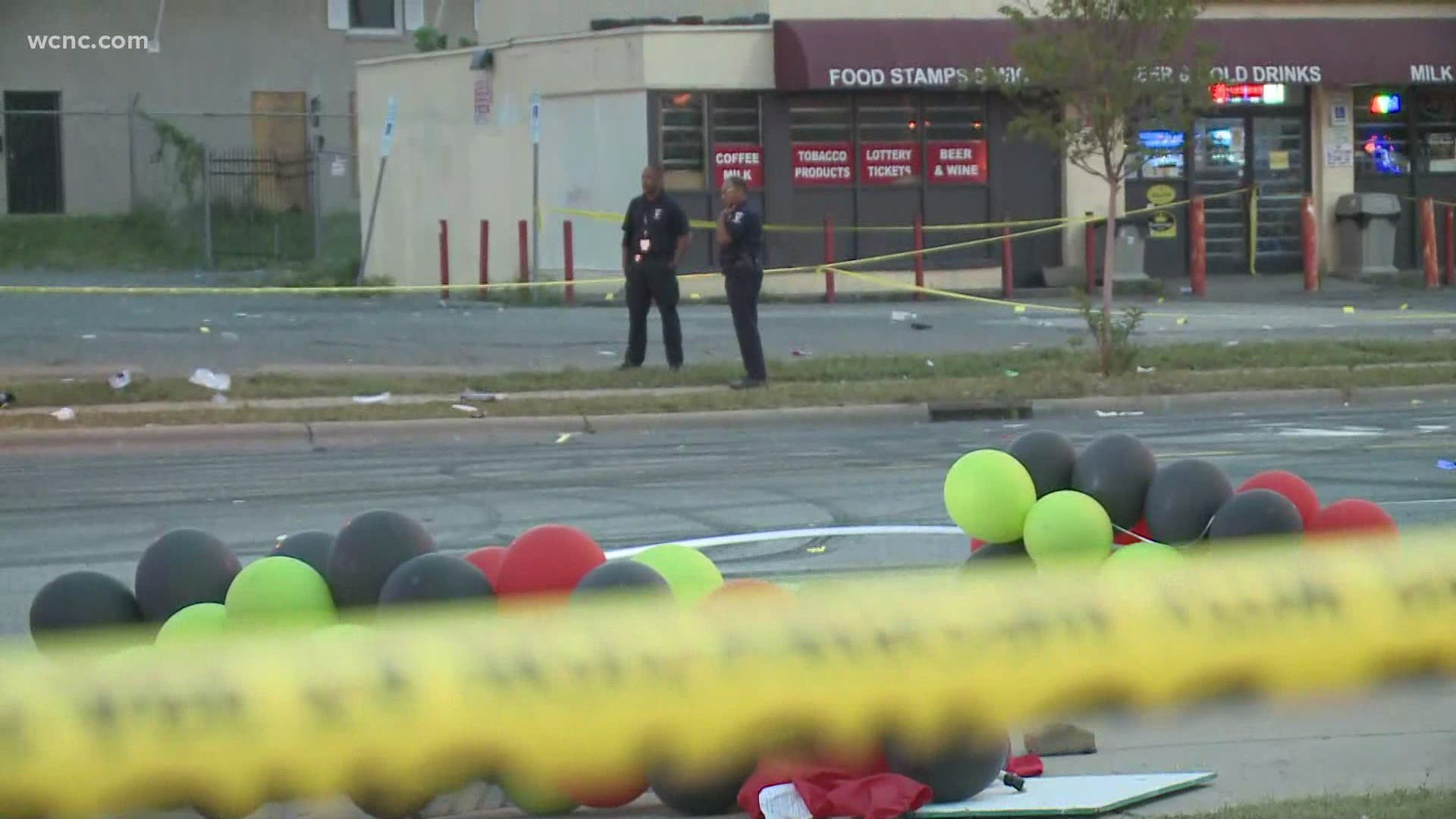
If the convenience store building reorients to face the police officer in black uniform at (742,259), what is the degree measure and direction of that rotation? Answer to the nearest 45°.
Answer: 0° — it already faces them

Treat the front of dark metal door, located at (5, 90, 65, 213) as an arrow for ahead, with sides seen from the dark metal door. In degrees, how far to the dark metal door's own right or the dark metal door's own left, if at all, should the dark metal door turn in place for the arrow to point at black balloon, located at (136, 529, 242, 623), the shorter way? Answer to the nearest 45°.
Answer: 0° — it already faces it

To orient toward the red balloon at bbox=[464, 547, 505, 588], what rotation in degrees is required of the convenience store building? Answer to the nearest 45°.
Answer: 0° — it already faces it

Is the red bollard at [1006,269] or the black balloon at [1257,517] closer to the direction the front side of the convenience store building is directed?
the black balloon

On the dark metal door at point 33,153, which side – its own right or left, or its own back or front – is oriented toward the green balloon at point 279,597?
front

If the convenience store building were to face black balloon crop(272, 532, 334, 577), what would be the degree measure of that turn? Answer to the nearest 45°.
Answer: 0° — it already faces it

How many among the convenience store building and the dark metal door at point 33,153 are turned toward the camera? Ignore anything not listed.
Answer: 2

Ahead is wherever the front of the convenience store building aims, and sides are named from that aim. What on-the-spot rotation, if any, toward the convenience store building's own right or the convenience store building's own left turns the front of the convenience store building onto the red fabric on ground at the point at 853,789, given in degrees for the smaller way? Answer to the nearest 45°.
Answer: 0° — it already faces it

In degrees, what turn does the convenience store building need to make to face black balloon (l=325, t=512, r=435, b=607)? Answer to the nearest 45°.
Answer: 0° — it already faces it

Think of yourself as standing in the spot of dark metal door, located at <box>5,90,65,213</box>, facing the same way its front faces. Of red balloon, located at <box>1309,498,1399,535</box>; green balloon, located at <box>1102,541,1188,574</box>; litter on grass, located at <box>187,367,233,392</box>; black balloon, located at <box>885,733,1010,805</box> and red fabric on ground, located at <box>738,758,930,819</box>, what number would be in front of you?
5

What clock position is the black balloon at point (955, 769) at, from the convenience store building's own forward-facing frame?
The black balloon is roughly at 12 o'clock from the convenience store building.

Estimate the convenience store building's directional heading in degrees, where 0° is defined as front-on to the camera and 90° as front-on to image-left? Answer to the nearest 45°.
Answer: approximately 0°

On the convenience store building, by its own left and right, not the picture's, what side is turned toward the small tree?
front

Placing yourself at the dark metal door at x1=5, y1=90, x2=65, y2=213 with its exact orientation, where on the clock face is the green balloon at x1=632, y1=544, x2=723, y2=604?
The green balloon is roughly at 12 o'clock from the dark metal door.
